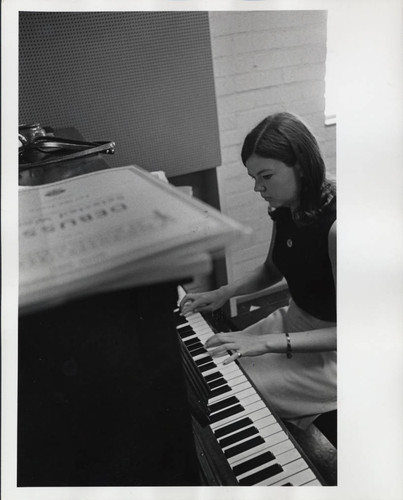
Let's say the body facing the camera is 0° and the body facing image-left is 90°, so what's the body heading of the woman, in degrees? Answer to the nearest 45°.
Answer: approximately 45°
